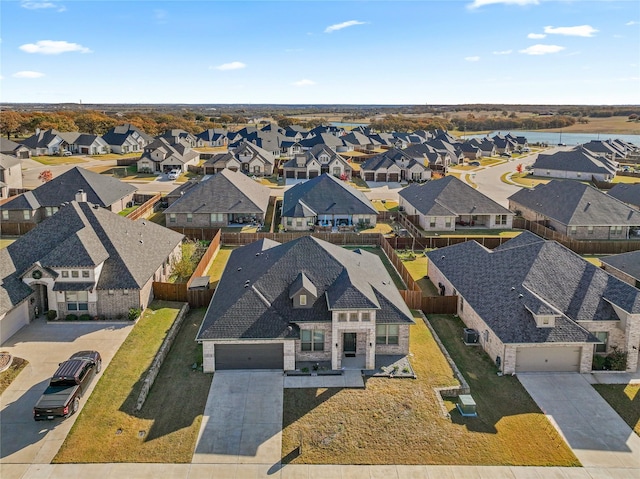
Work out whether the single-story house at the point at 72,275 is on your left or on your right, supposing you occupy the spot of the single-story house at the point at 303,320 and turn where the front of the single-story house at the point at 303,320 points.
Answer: on your right

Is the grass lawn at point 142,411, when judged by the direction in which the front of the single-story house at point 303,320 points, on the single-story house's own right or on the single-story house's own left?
on the single-story house's own right

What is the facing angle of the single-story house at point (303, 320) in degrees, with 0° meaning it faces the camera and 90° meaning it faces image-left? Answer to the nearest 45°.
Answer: approximately 0°

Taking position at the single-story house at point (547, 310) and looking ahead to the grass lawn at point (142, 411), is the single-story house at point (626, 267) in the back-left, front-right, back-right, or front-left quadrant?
back-right

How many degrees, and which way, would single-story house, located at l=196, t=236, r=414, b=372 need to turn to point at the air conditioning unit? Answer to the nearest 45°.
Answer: approximately 90° to its left
